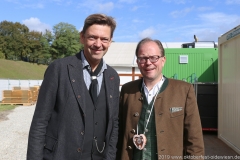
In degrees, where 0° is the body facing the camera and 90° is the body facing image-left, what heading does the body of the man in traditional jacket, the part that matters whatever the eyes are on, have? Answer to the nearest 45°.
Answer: approximately 45°

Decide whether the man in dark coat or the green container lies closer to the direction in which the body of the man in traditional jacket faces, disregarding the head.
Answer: the man in dark coat

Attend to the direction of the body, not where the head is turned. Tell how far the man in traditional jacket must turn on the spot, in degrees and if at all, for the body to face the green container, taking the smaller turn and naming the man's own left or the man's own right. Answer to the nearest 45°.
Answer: approximately 135° to the man's own right

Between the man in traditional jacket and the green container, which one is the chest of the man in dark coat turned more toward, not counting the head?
the man in traditional jacket

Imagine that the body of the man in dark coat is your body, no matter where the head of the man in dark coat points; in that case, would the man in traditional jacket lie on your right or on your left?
on your left

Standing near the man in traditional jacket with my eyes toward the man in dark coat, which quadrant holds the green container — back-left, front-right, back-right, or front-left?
back-right

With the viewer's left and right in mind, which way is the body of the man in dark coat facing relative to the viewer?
facing the viewer and to the right of the viewer

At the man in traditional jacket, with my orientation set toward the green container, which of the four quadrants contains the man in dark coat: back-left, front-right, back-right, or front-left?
back-left

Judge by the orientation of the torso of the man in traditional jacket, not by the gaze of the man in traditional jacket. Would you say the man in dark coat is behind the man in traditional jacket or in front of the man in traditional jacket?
in front
